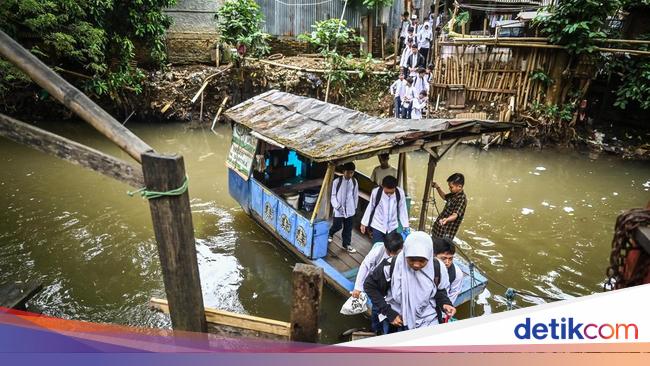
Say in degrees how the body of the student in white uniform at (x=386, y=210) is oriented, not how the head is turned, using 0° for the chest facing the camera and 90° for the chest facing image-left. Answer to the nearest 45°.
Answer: approximately 0°

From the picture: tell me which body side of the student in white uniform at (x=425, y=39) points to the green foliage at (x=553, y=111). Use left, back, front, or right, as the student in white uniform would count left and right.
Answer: left

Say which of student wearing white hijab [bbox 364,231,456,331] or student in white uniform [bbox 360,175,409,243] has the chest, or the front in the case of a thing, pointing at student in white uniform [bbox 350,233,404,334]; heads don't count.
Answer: student in white uniform [bbox 360,175,409,243]

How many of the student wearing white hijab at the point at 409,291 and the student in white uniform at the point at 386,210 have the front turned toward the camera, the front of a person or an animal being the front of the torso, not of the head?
2

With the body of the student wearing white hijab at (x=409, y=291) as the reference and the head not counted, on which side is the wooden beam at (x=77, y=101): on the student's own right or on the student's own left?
on the student's own right

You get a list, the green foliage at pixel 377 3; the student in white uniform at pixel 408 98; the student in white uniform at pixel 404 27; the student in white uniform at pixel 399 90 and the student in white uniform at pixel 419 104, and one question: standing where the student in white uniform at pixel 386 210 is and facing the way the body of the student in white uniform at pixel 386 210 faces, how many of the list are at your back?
5

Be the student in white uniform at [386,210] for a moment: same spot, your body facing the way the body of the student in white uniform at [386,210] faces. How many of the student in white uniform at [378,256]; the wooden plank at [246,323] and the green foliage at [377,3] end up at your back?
1

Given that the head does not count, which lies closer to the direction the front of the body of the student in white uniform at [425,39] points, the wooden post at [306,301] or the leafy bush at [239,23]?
the wooden post

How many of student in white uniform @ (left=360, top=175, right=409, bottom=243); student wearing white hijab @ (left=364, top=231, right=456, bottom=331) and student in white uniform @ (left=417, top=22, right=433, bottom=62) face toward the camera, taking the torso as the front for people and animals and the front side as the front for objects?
3

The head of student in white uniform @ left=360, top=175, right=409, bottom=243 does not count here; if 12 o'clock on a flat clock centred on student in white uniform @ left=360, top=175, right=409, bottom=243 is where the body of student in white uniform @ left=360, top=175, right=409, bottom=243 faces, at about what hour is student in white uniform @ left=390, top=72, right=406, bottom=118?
student in white uniform @ left=390, top=72, right=406, bottom=118 is roughly at 6 o'clock from student in white uniform @ left=360, top=175, right=409, bottom=243.

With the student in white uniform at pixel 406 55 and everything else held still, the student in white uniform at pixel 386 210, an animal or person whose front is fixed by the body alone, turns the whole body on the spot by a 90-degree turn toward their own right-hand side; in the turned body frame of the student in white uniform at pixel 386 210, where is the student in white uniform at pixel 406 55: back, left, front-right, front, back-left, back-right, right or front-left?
right

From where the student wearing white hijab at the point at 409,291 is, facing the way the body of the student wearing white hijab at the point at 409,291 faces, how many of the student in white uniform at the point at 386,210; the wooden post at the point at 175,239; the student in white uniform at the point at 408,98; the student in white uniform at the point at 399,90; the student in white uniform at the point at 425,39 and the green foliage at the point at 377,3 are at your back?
5

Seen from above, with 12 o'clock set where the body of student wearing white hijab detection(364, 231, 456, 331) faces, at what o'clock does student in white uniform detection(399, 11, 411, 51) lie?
The student in white uniform is roughly at 6 o'clock from the student wearing white hijab.

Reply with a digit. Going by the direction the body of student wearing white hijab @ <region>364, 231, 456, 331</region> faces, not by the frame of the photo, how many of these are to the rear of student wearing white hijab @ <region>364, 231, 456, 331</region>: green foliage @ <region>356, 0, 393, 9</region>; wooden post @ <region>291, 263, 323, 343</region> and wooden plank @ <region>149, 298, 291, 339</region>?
1
